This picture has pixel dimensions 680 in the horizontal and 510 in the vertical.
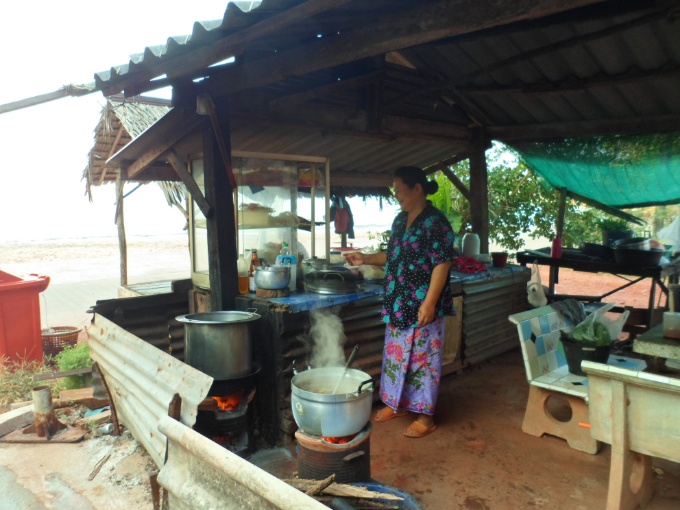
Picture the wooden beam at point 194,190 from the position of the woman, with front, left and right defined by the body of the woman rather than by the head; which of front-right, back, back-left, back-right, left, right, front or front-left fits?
front-right

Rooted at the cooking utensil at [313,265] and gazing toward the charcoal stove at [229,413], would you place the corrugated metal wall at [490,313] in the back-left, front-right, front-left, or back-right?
back-left

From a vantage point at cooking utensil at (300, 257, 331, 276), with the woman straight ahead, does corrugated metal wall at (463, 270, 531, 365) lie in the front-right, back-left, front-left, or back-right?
front-left

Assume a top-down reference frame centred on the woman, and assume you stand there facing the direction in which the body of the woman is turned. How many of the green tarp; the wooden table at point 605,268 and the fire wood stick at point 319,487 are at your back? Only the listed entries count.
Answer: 2

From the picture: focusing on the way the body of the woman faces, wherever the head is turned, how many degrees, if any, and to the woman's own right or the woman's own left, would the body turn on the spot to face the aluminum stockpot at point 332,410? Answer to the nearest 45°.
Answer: approximately 45° to the woman's own left

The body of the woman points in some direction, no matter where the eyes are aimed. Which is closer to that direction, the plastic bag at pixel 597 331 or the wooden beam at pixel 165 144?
the wooden beam

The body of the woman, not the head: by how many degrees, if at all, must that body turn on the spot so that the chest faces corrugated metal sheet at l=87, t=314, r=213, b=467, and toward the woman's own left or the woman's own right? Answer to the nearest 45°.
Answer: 0° — they already face it

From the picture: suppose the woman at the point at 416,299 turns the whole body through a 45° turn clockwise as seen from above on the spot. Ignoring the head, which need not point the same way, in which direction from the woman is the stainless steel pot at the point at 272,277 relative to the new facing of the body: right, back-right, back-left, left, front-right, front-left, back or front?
front

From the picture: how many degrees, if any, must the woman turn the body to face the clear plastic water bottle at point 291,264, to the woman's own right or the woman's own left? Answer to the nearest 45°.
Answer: approximately 45° to the woman's own right

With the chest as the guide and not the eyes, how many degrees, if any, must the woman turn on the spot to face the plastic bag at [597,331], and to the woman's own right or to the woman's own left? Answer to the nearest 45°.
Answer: approximately 135° to the woman's own left

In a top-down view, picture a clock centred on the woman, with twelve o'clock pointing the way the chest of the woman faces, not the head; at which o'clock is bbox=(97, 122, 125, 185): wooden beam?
The wooden beam is roughly at 3 o'clock from the woman.

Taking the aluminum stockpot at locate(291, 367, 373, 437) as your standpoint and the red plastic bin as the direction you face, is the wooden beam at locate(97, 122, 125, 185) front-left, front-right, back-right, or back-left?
front-right

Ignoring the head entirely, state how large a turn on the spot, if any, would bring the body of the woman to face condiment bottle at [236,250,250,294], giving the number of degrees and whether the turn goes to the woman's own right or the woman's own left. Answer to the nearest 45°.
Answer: approximately 45° to the woman's own right

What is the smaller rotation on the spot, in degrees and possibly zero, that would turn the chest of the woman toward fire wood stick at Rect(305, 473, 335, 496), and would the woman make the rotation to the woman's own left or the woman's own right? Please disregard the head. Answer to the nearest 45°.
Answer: approximately 45° to the woman's own left

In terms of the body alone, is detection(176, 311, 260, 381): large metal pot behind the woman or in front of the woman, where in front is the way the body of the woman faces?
in front

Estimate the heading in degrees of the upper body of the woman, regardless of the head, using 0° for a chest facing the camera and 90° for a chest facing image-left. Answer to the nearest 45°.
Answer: approximately 45°
